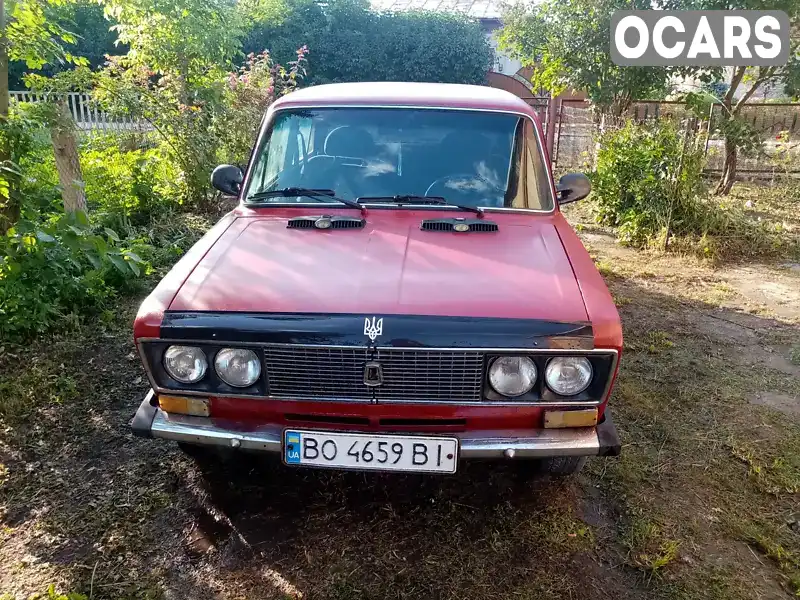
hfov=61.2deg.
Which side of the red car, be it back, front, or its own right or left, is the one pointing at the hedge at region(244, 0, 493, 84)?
back

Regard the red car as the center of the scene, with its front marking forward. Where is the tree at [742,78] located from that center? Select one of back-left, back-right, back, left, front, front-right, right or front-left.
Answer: back-left

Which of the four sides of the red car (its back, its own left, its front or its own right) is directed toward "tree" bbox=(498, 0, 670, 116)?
back

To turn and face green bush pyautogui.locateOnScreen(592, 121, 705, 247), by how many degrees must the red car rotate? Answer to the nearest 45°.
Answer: approximately 135° to its left

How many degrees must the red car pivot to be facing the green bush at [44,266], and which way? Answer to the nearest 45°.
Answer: approximately 135° to its right

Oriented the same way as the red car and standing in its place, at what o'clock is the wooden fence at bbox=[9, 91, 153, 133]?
The wooden fence is roughly at 5 o'clock from the red car.

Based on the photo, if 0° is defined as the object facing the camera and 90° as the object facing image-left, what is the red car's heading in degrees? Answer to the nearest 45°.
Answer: approximately 0°
